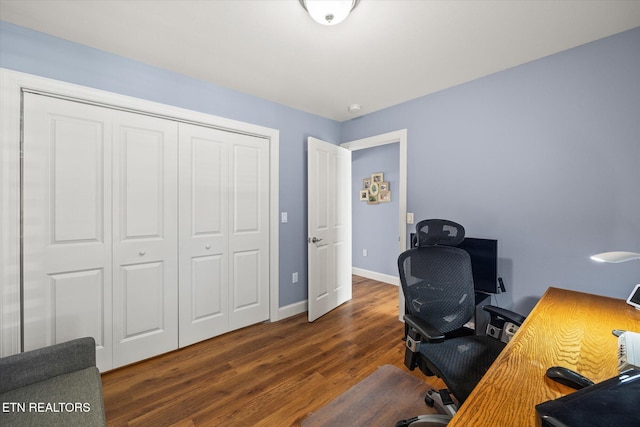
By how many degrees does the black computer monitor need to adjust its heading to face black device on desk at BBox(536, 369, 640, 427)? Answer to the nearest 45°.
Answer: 0° — it already faces it

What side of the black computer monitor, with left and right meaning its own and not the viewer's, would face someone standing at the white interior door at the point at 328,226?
right
